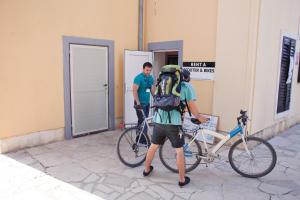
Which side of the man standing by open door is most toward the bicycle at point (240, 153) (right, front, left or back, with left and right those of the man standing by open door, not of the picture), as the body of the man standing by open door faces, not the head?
front

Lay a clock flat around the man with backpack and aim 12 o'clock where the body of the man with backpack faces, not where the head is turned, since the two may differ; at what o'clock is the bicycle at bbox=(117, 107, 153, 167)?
The bicycle is roughly at 9 o'clock from the man with backpack.

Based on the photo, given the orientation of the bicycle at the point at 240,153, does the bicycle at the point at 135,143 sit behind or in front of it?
behind

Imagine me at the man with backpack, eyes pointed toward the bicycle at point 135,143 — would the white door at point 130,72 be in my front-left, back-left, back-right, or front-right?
front-right

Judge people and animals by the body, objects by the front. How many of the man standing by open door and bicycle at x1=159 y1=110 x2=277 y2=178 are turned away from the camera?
0

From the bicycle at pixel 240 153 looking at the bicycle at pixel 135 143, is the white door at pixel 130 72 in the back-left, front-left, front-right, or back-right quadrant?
front-right

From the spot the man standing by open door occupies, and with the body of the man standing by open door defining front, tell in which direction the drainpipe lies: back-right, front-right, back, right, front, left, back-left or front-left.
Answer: back-left

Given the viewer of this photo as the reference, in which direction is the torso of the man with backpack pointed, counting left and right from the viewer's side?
facing away from the viewer and to the right of the viewer

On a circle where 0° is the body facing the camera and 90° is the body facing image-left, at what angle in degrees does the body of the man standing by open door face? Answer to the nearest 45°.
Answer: approximately 315°

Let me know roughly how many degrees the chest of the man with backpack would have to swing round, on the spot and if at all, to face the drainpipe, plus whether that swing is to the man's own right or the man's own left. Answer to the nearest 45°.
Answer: approximately 45° to the man's own left

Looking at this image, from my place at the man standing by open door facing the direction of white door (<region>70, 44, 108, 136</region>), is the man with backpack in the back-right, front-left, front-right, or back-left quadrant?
back-left

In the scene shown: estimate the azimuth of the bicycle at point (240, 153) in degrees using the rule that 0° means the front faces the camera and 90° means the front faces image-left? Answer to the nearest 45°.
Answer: approximately 270°
